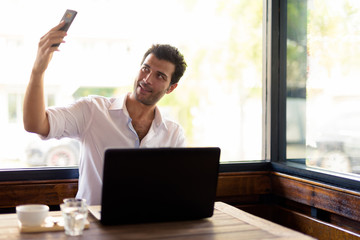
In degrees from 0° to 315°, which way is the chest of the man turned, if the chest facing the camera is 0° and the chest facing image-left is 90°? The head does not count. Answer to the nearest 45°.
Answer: approximately 0°

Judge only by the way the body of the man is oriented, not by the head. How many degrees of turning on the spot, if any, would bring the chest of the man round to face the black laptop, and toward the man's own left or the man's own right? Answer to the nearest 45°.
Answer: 0° — they already face it
